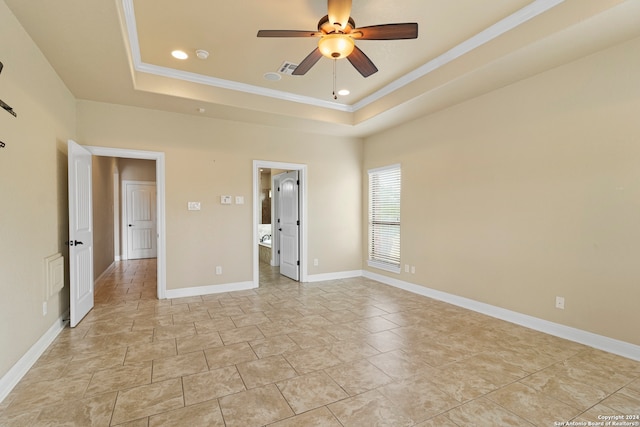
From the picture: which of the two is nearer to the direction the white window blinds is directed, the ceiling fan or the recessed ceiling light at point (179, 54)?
the recessed ceiling light

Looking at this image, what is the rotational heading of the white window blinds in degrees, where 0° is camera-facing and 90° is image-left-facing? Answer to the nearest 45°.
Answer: approximately 45°

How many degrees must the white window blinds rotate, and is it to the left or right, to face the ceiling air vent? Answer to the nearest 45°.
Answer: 0° — it already faces it

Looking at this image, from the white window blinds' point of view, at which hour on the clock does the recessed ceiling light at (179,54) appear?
The recessed ceiling light is roughly at 12 o'clock from the white window blinds.

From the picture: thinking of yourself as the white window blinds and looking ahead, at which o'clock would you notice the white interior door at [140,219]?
The white interior door is roughly at 2 o'clock from the white window blinds.

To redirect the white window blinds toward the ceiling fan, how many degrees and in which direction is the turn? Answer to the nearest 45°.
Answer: approximately 45° to its left
